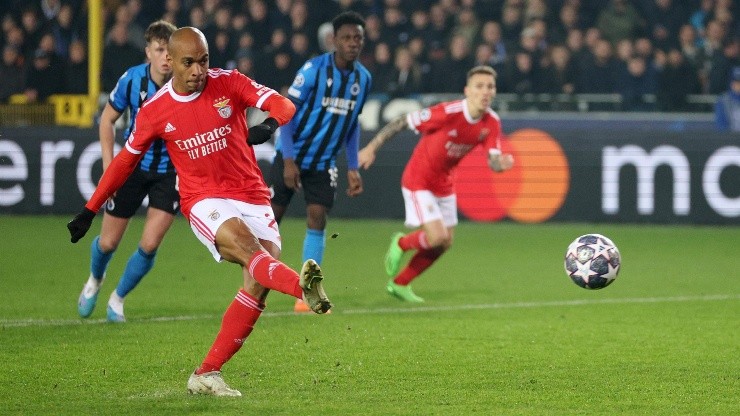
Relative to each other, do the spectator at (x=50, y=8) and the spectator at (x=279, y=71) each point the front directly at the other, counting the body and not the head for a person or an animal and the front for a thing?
no

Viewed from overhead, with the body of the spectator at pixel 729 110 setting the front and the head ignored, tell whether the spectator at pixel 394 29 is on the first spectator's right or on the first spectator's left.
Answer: on the first spectator's right

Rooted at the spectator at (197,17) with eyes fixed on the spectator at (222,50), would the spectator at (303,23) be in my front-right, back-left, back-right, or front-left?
front-left

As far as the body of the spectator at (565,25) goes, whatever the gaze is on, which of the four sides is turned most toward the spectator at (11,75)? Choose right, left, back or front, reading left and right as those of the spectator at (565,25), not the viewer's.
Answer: right

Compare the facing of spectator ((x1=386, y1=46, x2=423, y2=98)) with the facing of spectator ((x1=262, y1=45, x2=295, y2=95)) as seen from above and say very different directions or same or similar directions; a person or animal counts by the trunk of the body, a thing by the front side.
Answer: same or similar directions

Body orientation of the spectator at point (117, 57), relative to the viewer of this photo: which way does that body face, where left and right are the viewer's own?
facing the viewer

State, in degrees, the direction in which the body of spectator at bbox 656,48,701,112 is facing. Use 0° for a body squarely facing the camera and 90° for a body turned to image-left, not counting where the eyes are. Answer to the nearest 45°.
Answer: approximately 0°

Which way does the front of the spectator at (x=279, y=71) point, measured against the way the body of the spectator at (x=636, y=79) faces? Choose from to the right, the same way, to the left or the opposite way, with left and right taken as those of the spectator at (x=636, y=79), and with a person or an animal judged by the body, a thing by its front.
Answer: the same way

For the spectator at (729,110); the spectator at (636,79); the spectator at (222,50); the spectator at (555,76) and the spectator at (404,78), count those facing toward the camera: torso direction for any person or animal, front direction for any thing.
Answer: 5

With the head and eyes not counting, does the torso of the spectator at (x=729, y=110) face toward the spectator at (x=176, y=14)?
no

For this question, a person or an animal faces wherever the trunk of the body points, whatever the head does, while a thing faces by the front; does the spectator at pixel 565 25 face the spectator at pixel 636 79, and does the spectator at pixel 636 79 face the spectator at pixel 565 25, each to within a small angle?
no

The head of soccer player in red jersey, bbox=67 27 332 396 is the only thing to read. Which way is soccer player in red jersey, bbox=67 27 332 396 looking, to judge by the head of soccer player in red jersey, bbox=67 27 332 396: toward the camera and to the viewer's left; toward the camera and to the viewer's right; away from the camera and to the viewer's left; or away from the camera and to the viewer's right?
toward the camera and to the viewer's right

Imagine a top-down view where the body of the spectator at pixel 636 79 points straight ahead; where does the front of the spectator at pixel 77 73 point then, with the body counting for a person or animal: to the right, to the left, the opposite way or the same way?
the same way

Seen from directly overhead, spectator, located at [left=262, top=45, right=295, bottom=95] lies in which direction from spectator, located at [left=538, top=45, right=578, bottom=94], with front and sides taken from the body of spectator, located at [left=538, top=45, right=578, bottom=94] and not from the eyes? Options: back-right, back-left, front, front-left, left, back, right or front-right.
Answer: right

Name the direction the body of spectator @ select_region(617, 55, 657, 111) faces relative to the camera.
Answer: toward the camera

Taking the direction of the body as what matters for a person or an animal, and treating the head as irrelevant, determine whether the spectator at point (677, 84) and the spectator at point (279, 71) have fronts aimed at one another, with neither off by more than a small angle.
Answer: no

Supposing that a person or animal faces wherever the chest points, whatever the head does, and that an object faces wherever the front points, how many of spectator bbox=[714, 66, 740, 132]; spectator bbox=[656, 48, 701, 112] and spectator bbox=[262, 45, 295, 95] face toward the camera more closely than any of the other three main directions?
3

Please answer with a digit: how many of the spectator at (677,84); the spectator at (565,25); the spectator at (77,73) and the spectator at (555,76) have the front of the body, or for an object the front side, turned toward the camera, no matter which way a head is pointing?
4

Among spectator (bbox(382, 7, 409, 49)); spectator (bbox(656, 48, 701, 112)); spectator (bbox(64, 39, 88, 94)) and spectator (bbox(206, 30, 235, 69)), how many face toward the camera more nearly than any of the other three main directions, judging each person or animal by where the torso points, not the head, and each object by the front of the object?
4

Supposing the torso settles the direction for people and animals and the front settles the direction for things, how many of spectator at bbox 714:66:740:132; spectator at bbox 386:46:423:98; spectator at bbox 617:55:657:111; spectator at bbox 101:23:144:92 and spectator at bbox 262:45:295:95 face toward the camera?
5
